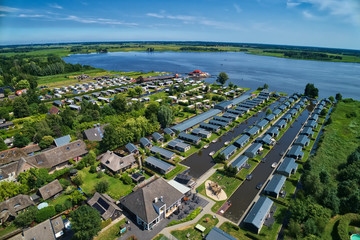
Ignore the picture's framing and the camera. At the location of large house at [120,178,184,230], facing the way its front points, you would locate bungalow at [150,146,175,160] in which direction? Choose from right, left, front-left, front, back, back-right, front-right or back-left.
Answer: back-left

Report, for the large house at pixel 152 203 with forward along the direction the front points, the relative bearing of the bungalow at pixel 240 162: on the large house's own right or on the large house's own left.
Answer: on the large house's own left

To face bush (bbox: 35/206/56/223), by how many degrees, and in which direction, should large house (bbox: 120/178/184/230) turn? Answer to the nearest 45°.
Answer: approximately 135° to its right

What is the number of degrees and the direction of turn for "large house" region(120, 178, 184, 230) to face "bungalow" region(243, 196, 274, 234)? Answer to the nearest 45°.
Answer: approximately 45° to its left

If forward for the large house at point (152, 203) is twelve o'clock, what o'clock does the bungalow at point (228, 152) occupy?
The bungalow is roughly at 9 o'clock from the large house.

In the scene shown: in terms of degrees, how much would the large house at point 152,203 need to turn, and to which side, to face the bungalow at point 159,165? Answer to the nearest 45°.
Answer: approximately 135° to its left

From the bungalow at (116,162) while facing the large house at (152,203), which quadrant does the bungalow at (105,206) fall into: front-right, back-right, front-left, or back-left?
front-right

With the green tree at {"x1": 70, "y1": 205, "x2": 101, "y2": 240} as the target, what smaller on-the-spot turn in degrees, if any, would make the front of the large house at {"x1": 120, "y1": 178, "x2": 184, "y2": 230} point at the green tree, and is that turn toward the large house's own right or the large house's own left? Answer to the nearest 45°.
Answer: approximately 90° to the large house's own right

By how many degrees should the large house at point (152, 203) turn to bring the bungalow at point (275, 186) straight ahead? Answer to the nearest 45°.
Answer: approximately 45° to its left

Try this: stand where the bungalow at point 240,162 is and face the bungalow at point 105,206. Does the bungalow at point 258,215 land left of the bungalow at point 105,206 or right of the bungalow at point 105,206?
left

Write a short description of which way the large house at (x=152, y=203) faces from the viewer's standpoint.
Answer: facing the viewer and to the right of the viewer

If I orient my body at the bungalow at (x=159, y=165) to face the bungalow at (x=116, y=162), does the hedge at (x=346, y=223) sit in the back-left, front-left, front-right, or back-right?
back-left

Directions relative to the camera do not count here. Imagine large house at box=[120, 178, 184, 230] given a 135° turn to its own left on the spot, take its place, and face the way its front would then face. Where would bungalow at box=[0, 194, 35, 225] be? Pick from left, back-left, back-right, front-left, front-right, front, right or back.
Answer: left

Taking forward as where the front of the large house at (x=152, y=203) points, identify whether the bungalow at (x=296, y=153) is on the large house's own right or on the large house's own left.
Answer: on the large house's own left
